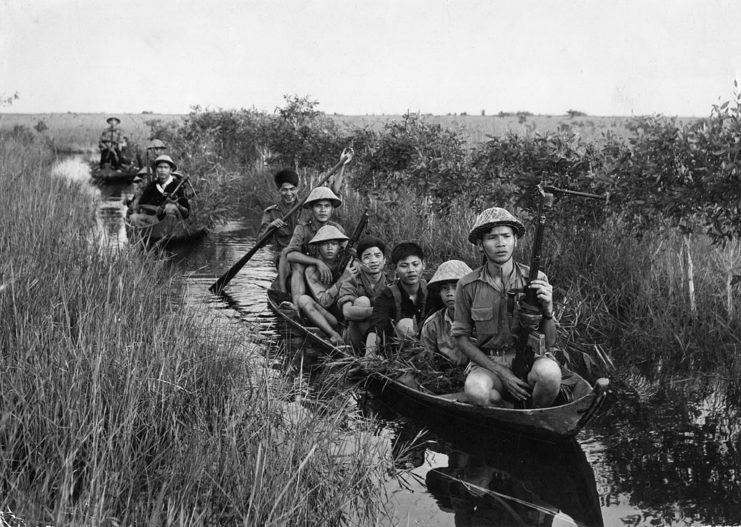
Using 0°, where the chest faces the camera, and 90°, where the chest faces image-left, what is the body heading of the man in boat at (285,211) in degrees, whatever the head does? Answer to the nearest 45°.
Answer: approximately 315°

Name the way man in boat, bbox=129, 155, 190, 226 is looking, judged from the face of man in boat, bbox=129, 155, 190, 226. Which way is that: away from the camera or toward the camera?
toward the camera

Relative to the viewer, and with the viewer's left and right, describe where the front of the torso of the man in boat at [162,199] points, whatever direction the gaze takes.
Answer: facing the viewer

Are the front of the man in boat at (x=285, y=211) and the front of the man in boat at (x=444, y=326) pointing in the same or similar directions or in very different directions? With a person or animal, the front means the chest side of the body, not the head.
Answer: same or similar directions

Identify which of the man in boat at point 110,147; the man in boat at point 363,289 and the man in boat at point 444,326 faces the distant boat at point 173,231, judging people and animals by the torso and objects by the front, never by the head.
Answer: the man in boat at point 110,147

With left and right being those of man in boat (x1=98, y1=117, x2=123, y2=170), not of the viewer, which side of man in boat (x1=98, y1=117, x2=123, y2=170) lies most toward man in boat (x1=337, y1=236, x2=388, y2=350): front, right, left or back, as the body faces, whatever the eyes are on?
front

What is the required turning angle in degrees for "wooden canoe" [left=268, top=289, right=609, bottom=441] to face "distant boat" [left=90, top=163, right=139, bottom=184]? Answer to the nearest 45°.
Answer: approximately 180°

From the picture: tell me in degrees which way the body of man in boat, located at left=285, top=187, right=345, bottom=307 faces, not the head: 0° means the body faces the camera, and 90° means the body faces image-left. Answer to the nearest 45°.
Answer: approximately 315°

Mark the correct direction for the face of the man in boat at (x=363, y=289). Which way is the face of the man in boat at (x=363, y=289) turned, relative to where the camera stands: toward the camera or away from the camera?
toward the camera

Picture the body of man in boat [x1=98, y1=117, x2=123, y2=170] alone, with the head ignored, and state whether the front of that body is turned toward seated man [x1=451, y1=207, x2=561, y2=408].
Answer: yes

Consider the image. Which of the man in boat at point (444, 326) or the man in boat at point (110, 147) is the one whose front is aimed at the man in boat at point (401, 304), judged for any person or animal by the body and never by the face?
the man in boat at point (110, 147)

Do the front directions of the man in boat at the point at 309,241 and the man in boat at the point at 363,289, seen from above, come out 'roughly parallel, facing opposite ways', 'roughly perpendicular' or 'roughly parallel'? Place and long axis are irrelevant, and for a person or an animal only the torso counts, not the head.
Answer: roughly parallel

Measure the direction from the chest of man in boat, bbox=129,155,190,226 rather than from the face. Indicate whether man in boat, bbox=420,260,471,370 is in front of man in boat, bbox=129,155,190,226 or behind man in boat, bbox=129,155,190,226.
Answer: in front

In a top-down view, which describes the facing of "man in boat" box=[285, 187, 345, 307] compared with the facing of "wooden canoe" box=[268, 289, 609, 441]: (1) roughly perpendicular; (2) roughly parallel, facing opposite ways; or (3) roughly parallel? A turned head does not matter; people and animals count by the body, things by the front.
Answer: roughly parallel

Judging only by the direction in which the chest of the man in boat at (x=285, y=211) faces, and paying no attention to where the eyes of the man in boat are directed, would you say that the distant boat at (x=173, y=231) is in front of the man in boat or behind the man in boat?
behind

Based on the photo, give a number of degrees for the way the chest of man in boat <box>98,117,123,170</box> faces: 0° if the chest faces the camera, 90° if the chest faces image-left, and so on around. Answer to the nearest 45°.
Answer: approximately 0°

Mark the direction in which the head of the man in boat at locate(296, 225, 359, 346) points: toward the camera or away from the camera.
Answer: toward the camera

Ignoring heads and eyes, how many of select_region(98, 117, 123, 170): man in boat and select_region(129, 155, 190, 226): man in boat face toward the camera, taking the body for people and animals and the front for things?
2
